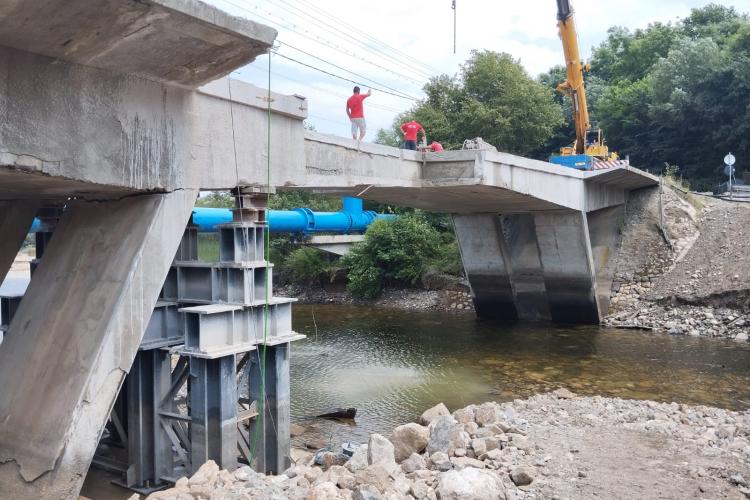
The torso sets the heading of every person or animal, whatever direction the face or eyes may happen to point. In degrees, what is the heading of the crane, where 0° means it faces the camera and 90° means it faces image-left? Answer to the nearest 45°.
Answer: approximately 45°

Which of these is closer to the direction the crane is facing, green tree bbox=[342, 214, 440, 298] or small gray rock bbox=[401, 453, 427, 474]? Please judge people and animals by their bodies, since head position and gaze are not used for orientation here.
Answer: the small gray rock

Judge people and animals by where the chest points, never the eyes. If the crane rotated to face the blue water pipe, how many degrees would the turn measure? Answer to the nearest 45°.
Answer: approximately 45° to its right

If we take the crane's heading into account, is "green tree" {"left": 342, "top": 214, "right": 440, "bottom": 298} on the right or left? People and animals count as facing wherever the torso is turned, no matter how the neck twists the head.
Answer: on its right

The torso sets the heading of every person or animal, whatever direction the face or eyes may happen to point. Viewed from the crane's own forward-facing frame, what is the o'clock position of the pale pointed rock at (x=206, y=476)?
The pale pointed rock is roughly at 11 o'clock from the crane.

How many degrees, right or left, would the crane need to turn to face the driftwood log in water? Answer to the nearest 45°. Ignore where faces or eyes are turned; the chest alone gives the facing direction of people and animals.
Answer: approximately 45° to its left
